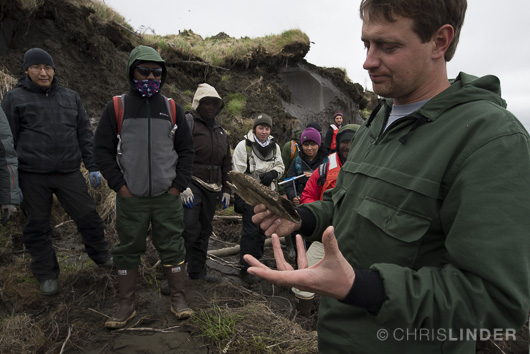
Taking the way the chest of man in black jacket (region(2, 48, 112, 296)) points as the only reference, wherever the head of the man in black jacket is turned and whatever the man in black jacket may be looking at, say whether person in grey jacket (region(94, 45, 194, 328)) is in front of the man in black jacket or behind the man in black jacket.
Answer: in front

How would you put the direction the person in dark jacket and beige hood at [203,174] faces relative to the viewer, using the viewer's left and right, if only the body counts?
facing the viewer and to the right of the viewer

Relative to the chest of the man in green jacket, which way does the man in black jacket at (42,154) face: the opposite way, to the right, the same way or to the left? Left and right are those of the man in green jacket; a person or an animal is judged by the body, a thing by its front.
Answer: to the left

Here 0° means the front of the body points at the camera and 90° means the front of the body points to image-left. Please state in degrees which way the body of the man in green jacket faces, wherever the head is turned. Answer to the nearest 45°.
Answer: approximately 45°

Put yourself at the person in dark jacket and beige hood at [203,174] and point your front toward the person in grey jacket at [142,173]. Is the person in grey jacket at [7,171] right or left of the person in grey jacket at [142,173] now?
right

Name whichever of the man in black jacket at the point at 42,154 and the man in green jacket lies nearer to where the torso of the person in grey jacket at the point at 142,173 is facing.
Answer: the man in green jacket

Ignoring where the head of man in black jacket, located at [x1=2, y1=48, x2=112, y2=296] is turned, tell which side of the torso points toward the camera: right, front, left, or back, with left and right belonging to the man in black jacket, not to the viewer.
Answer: front

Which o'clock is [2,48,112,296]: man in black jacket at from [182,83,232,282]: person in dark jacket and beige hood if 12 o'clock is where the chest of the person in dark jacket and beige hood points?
The man in black jacket is roughly at 4 o'clock from the person in dark jacket and beige hood.

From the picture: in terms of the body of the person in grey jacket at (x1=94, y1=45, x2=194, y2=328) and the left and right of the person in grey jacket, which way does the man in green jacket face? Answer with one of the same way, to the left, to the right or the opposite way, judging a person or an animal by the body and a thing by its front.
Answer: to the right

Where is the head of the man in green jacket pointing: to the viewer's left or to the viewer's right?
to the viewer's left

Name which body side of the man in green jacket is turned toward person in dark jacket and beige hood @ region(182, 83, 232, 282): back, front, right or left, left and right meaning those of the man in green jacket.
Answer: right

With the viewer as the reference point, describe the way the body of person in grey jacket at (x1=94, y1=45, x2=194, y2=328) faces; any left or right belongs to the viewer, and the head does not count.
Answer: facing the viewer

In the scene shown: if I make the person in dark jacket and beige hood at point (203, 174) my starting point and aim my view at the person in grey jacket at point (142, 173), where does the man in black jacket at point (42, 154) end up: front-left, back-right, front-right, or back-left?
front-right

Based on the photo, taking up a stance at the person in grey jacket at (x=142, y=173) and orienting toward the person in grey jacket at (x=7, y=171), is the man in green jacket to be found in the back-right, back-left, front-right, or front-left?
back-left
